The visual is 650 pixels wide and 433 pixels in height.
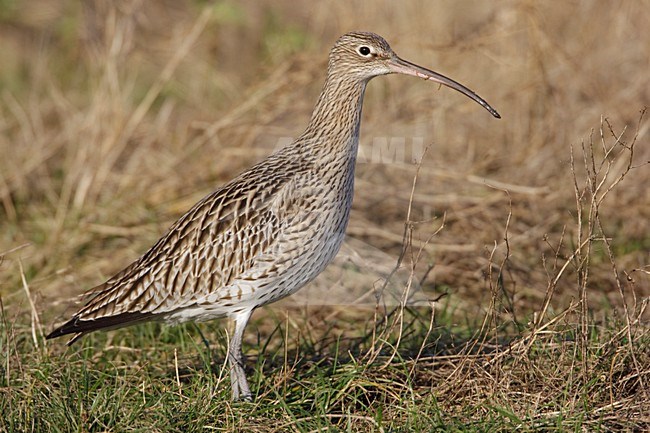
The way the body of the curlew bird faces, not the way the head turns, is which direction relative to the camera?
to the viewer's right
